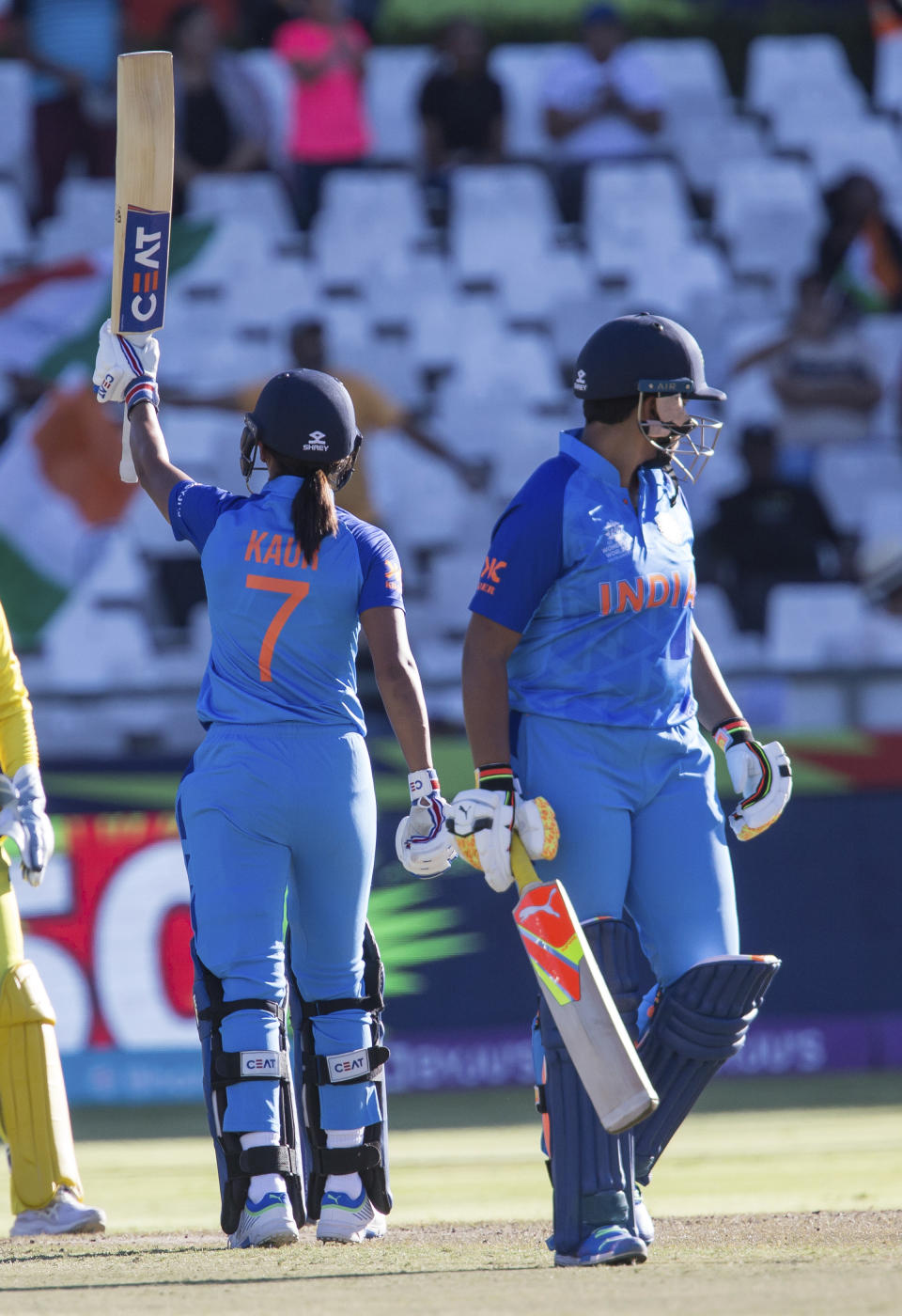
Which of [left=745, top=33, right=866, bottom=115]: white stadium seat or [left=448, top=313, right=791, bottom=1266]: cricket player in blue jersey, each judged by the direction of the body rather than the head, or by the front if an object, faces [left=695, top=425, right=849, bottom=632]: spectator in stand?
the white stadium seat

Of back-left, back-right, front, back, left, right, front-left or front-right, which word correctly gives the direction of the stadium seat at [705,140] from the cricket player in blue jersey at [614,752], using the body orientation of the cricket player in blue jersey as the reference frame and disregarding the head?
back-left

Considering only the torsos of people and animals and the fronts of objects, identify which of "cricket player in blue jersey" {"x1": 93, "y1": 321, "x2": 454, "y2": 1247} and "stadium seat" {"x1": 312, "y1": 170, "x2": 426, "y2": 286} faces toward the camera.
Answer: the stadium seat

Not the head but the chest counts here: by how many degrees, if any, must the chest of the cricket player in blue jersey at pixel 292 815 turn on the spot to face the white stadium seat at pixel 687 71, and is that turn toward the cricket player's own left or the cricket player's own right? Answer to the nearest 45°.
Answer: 0° — they already face it

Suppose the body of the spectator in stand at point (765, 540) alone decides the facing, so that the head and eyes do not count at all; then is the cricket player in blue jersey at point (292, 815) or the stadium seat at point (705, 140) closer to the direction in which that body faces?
the cricket player in blue jersey

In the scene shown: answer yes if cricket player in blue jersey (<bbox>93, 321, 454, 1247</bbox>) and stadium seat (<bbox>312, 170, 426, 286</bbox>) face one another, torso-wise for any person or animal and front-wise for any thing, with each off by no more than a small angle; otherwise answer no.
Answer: yes

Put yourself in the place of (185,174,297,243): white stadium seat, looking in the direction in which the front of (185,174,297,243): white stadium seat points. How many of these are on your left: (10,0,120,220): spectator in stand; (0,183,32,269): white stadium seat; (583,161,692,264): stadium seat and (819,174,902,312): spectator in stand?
2

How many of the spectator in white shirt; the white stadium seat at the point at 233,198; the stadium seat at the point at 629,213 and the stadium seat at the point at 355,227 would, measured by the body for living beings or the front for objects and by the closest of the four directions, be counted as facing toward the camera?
4

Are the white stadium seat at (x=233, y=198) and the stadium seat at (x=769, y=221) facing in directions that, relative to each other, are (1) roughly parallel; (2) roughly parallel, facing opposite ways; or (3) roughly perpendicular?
roughly parallel

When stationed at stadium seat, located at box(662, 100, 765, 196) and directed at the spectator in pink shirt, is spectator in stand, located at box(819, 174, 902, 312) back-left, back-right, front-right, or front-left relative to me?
back-left

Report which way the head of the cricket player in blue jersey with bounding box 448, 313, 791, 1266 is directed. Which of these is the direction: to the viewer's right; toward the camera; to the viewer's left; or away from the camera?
to the viewer's right

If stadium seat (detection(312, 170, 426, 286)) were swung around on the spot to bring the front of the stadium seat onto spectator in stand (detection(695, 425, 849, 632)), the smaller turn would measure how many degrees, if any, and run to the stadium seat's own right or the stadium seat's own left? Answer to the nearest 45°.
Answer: approximately 45° to the stadium seat's own left

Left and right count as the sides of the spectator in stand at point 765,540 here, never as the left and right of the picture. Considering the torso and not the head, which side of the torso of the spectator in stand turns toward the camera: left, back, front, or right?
front

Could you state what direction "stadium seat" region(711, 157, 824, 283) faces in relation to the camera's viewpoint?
facing the viewer

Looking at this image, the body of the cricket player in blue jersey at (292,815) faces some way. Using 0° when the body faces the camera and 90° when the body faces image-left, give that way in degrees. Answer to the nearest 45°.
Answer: approximately 180°

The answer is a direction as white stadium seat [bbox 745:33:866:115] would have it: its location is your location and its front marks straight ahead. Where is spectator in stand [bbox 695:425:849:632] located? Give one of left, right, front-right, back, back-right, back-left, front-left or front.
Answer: front

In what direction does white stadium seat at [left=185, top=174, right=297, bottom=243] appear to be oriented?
toward the camera
